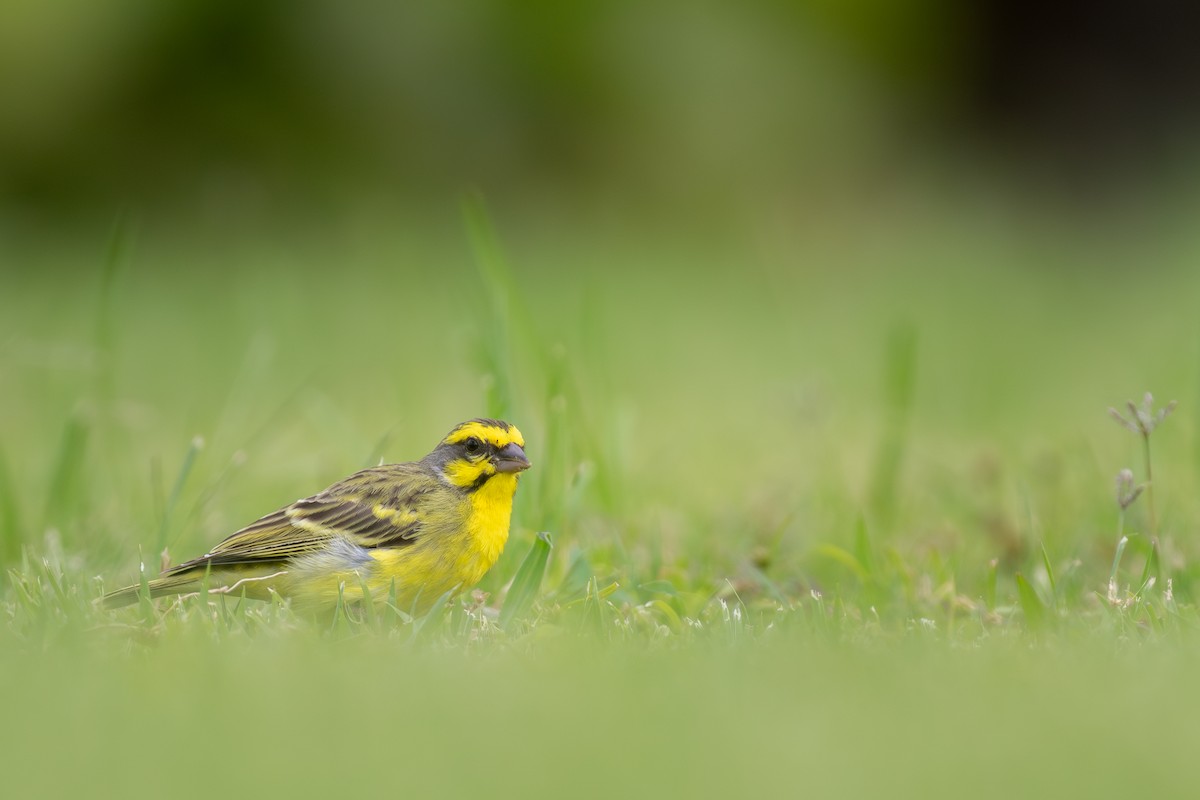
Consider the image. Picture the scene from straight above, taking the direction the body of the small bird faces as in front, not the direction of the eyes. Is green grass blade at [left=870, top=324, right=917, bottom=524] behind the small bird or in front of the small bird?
in front

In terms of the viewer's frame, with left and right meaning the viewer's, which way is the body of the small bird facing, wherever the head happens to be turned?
facing to the right of the viewer

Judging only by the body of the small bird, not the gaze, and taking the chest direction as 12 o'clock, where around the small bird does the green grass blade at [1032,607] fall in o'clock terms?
The green grass blade is roughly at 1 o'clock from the small bird.

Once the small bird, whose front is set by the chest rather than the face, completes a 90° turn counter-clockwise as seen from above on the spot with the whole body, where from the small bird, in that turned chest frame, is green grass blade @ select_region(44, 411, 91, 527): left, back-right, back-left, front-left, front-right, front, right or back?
front-left

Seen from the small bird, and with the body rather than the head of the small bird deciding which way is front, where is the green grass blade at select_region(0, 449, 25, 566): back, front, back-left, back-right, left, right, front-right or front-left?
back-left

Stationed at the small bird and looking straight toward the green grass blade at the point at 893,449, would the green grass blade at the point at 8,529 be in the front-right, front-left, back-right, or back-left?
back-left
